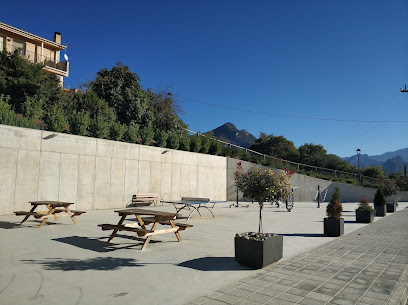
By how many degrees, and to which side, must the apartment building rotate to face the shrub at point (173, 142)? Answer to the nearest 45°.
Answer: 0° — it already faces it

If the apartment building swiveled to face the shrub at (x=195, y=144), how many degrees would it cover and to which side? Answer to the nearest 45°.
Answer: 0° — it already faces it

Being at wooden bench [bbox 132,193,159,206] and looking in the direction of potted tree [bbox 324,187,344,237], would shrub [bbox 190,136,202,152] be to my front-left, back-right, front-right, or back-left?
back-left

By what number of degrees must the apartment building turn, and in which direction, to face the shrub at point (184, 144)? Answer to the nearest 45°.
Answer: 0° — it already faces it

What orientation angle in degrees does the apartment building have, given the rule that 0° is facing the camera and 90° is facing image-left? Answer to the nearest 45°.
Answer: approximately 315°

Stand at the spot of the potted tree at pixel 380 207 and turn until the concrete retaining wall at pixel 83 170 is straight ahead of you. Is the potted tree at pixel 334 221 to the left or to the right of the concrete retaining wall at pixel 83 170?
left

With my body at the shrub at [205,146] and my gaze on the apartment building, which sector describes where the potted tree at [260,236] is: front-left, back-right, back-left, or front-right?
back-left

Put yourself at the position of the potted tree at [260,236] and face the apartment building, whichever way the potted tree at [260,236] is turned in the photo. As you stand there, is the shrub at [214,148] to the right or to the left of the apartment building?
right
